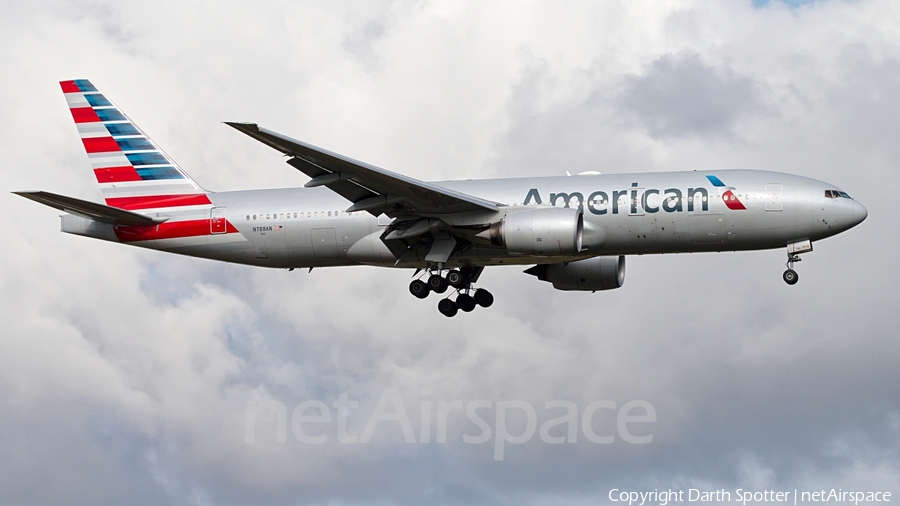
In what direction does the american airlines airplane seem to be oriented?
to the viewer's right
